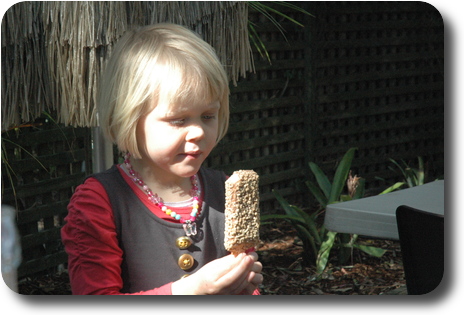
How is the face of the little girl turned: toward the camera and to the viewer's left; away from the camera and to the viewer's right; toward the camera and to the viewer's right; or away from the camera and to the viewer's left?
toward the camera and to the viewer's right

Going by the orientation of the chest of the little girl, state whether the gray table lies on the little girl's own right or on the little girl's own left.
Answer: on the little girl's own left

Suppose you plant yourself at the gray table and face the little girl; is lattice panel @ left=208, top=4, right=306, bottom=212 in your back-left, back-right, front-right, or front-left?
back-right

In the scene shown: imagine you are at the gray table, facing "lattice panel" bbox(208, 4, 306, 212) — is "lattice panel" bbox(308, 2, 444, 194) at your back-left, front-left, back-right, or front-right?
front-right

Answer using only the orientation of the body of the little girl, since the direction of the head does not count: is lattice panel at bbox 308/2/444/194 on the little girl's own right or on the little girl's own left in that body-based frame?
on the little girl's own left

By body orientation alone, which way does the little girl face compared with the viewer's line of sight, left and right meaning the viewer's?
facing the viewer and to the right of the viewer

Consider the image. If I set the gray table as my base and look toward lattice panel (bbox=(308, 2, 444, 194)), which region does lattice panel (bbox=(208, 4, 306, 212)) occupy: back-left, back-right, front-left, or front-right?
front-left

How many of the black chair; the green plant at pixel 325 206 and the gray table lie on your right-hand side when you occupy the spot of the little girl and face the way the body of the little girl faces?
0

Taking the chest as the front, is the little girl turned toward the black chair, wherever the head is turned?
no

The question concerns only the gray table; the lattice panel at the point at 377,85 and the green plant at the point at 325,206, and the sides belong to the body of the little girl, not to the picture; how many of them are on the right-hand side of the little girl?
0

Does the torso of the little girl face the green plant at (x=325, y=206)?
no
